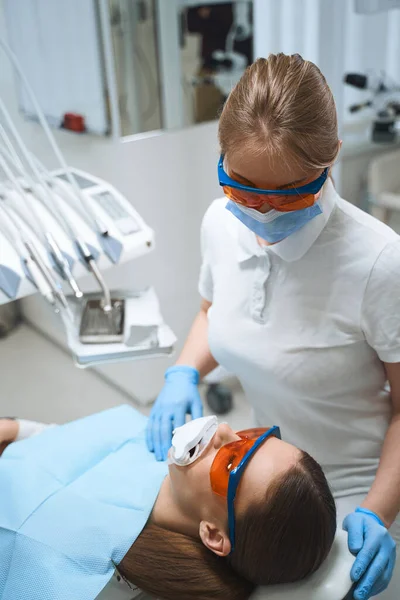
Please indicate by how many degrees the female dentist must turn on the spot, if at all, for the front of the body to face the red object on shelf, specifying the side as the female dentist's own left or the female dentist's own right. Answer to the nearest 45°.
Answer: approximately 90° to the female dentist's own right

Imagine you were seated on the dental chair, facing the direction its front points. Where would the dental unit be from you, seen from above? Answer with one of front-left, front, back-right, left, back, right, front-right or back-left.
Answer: front-right

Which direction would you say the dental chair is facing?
to the viewer's left

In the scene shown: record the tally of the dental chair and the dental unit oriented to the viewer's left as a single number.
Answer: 1

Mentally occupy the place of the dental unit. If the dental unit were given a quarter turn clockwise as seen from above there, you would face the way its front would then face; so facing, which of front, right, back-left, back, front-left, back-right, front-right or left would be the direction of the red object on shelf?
back-right

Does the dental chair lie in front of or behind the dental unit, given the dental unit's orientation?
in front

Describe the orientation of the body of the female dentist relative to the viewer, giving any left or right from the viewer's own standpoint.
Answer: facing the viewer and to the left of the viewer
